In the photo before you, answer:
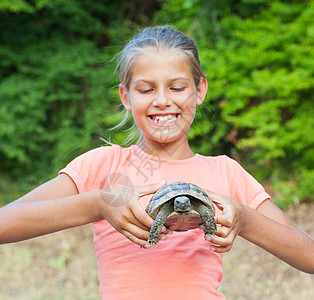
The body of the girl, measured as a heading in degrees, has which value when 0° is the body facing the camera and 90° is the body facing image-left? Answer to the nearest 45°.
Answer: approximately 0°
